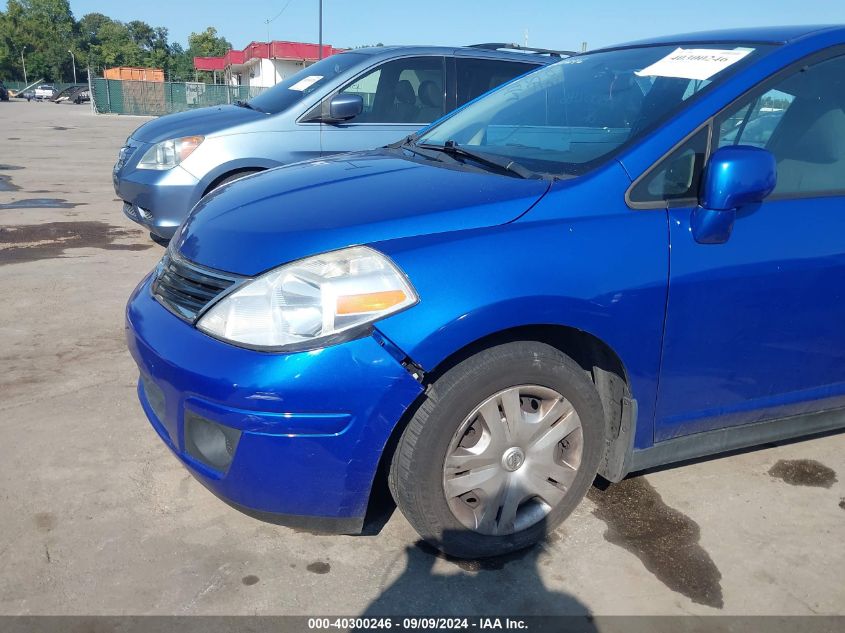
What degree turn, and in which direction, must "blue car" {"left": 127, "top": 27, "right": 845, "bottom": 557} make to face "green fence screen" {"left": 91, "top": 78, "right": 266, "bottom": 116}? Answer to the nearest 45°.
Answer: approximately 90° to its right

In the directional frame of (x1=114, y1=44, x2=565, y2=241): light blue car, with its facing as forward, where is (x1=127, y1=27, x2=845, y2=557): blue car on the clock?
The blue car is roughly at 10 o'clock from the light blue car.

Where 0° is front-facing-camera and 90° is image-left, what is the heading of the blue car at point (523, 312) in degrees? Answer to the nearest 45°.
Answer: approximately 45°

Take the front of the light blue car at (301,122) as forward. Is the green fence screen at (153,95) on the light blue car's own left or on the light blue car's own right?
on the light blue car's own right

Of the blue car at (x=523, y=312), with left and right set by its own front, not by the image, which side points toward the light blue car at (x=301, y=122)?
right

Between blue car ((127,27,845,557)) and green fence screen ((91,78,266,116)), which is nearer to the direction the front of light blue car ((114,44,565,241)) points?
the blue car

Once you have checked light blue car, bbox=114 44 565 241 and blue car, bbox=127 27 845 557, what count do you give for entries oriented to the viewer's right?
0

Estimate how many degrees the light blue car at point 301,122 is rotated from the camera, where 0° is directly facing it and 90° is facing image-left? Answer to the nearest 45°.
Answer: approximately 45°
